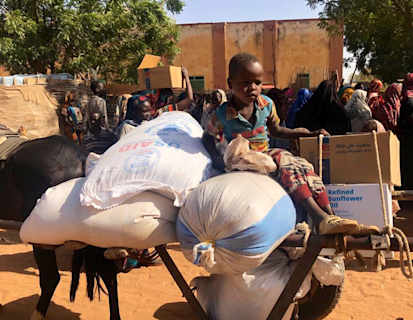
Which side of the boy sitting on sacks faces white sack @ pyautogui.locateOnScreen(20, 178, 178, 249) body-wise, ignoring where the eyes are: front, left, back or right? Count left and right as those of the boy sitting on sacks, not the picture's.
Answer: right

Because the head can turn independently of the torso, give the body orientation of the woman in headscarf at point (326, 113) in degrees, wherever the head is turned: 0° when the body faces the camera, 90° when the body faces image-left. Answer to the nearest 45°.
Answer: approximately 180°

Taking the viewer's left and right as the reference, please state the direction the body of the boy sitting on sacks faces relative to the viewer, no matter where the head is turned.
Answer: facing the viewer and to the right of the viewer

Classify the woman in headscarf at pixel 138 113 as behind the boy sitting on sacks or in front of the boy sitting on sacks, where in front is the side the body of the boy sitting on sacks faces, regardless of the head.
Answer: behind

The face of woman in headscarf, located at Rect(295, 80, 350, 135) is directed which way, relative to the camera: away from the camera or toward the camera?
away from the camera

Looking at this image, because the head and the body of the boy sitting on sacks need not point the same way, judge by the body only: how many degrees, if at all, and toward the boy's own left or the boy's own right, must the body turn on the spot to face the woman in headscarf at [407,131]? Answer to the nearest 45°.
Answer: approximately 90° to the boy's own left

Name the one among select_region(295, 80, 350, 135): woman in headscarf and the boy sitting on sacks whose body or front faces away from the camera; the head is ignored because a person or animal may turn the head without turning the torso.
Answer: the woman in headscarf

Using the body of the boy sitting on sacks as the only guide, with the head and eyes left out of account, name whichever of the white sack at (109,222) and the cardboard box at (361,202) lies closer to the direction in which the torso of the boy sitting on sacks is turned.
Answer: the cardboard box
